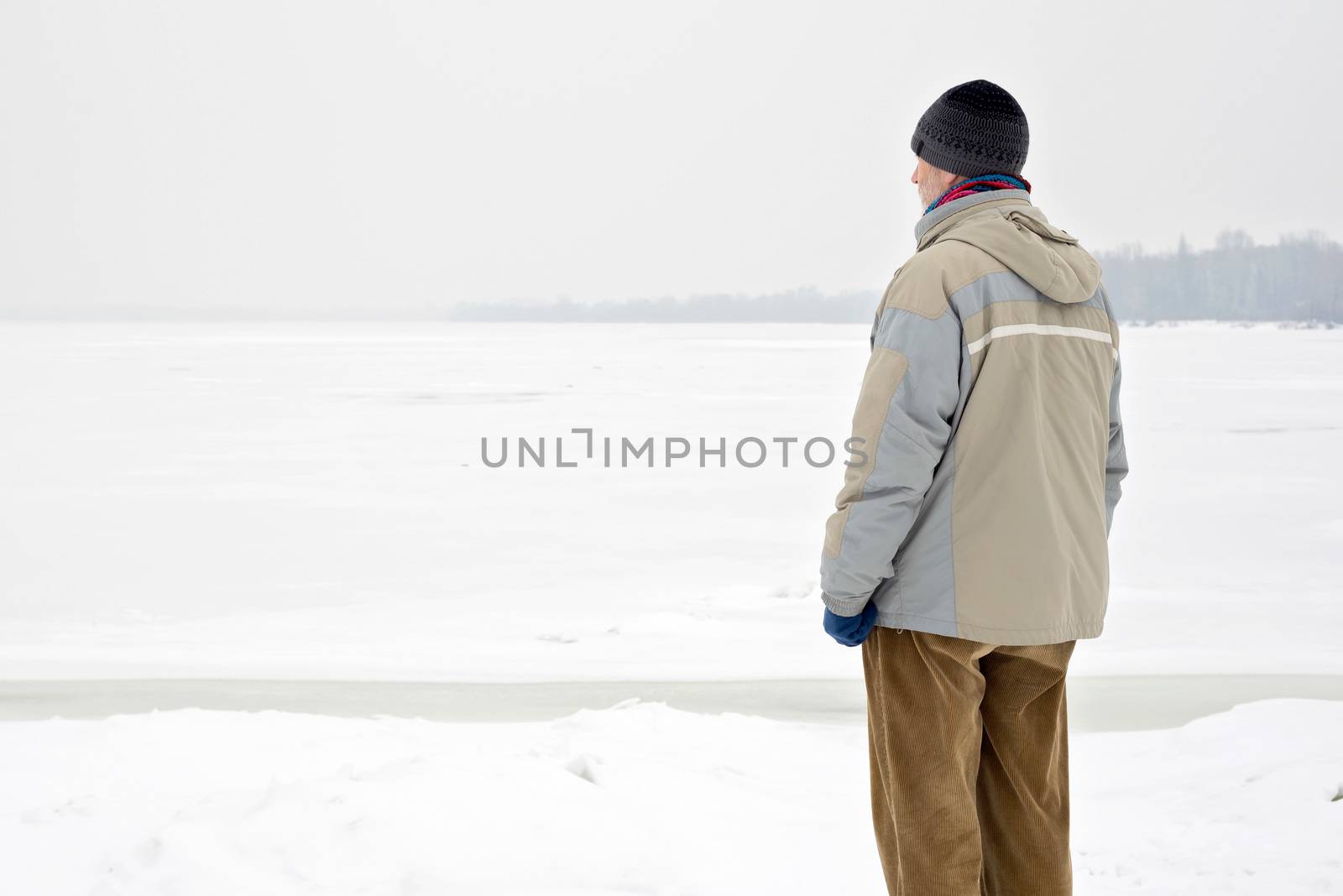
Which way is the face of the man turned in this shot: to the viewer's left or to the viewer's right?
to the viewer's left

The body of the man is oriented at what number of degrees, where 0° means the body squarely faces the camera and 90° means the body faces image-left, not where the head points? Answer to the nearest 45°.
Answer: approximately 135°
